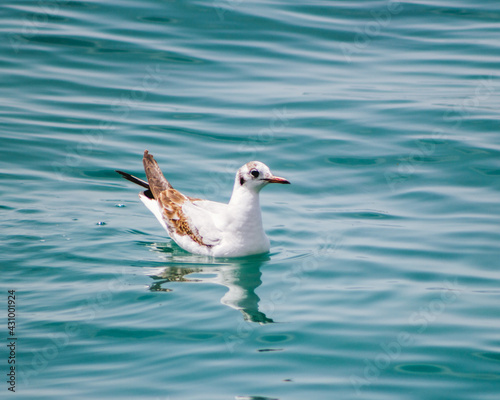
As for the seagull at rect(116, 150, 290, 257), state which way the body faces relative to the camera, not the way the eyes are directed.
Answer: to the viewer's right
